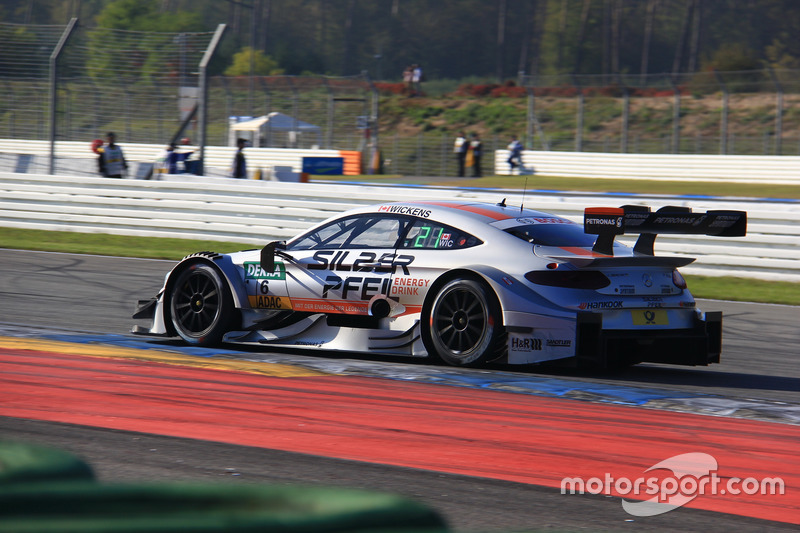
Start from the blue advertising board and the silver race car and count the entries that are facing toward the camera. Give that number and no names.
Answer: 1

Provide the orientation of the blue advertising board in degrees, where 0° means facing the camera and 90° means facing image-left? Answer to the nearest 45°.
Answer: approximately 0°

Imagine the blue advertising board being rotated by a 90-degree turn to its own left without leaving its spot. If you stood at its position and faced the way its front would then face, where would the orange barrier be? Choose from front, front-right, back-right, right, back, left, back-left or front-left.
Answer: front-left

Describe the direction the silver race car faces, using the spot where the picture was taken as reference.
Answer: facing away from the viewer and to the left of the viewer

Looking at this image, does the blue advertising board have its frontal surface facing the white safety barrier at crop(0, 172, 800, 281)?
yes

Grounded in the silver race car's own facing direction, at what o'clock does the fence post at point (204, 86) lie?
The fence post is roughly at 1 o'clock from the silver race car.

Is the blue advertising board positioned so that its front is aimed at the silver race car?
yes

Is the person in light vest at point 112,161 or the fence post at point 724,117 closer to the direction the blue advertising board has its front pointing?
the person in light vest

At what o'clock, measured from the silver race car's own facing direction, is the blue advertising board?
The blue advertising board is roughly at 1 o'clock from the silver race car.
